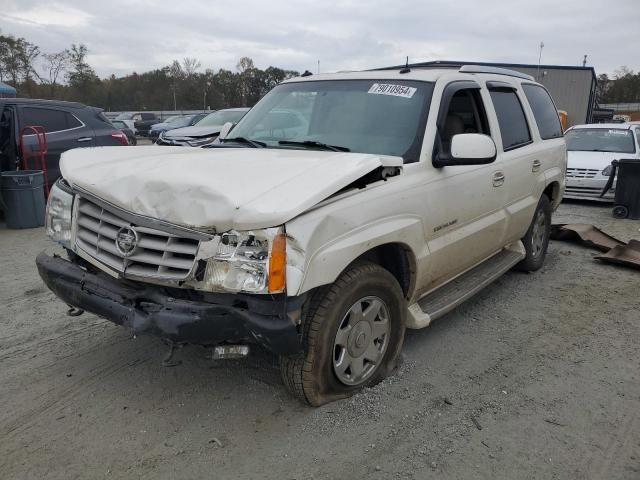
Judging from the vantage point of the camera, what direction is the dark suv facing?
facing to the left of the viewer

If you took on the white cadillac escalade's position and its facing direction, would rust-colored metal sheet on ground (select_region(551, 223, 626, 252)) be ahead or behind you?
behind
